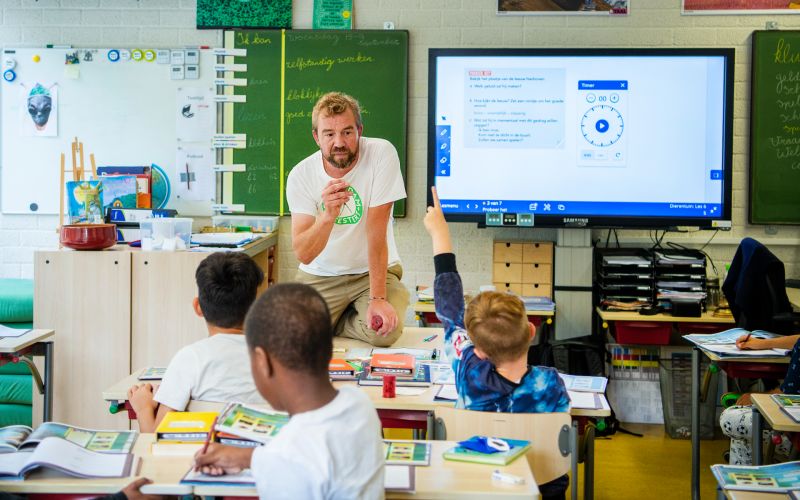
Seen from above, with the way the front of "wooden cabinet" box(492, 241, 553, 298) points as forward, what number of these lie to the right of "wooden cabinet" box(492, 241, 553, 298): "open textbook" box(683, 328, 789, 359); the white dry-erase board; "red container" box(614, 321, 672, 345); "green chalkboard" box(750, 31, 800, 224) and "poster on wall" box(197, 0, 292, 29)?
2

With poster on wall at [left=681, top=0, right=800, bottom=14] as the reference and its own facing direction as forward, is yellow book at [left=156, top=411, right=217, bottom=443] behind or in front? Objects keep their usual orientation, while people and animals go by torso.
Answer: in front

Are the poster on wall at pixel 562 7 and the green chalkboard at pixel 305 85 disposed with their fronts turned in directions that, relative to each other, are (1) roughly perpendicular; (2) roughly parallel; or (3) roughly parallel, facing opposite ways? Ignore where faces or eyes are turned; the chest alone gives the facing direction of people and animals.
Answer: roughly parallel

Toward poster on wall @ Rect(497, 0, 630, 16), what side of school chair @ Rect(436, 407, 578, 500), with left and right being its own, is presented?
front

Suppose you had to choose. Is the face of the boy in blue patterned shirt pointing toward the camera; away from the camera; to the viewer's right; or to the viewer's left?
away from the camera

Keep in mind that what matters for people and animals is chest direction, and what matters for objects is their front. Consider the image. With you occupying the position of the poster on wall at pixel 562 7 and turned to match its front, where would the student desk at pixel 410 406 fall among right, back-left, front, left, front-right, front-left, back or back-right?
front

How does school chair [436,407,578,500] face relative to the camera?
away from the camera

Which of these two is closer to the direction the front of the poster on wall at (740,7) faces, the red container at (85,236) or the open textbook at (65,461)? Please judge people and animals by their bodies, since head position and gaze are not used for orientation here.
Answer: the open textbook

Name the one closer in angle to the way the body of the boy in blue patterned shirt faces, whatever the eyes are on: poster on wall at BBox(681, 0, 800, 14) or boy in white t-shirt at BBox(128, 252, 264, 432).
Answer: the poster on wall

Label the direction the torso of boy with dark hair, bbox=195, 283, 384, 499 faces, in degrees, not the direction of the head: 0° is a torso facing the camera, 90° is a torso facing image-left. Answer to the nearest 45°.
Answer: approximately 135°

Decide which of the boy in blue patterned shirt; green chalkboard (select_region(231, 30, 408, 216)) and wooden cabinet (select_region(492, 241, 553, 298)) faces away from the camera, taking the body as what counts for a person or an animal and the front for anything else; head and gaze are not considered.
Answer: the boy in blue patterned shirt

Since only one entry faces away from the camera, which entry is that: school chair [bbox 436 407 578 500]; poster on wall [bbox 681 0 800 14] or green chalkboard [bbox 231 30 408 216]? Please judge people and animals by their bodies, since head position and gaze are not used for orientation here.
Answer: the school chair

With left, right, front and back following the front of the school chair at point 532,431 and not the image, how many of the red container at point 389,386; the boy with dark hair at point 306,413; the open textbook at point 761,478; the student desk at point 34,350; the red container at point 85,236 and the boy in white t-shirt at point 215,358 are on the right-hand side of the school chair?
1

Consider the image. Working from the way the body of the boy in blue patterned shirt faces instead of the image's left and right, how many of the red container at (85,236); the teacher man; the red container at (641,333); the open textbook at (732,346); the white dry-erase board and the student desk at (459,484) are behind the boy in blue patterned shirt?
1

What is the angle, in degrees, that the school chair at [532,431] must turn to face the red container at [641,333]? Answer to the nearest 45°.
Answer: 0° — it already faces it

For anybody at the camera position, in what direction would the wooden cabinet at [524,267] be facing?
facing the viewer

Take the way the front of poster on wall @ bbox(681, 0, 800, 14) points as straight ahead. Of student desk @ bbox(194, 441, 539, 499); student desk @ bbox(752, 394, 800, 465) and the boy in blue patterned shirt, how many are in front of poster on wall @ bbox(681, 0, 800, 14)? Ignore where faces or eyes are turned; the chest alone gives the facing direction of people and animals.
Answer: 3

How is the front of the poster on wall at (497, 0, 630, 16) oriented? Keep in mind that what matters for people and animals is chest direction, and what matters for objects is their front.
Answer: toward the camera

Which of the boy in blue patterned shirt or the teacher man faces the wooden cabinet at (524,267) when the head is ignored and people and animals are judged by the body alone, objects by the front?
the boy in blue patterned shirt

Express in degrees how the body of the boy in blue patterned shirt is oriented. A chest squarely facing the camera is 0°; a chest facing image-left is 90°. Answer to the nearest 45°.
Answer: approximately 180°
